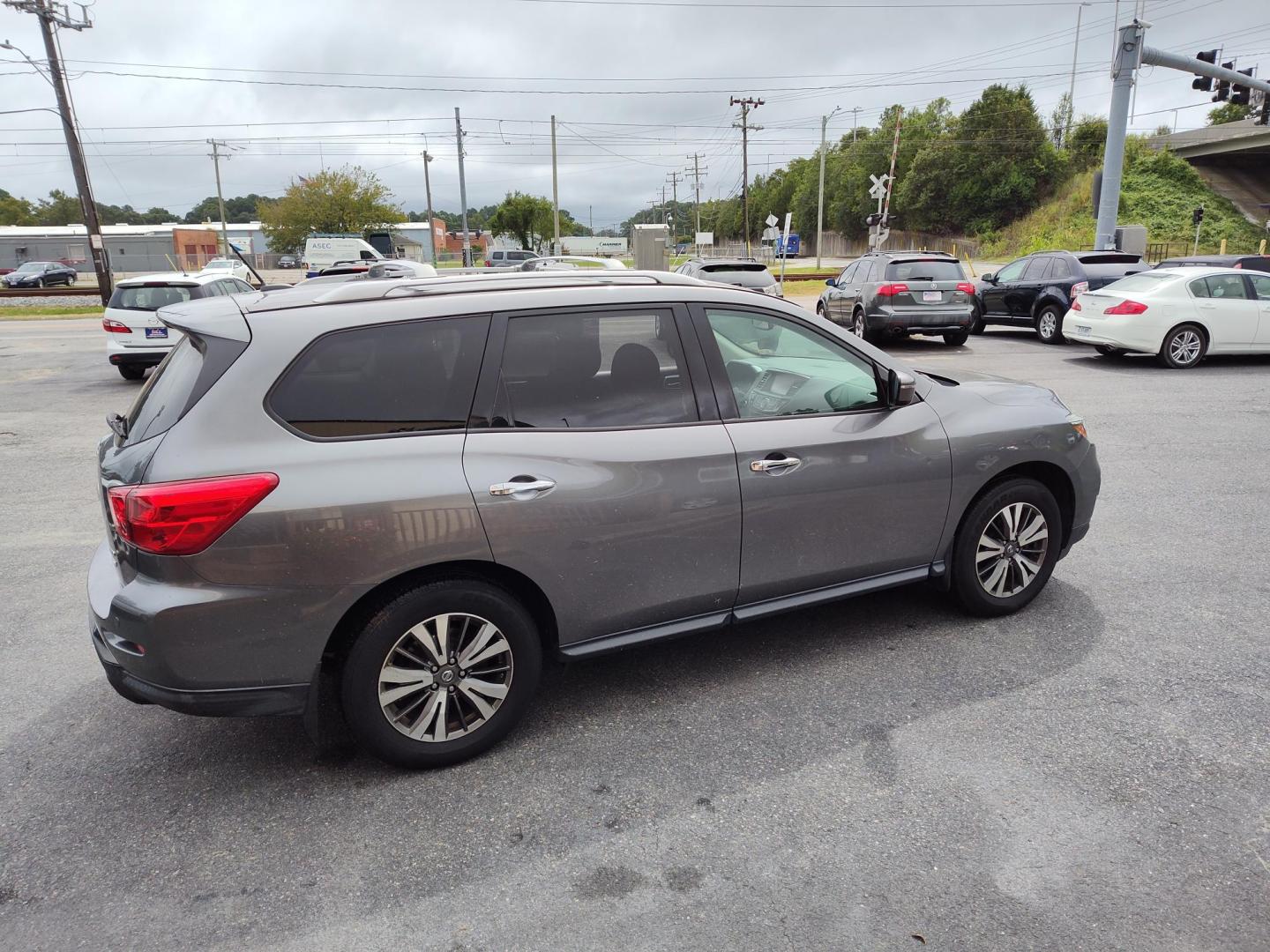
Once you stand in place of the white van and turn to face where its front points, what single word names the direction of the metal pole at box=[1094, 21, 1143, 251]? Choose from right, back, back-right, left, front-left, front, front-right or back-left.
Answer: front-right

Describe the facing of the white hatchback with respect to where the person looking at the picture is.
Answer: facing away from the viewer and to the right of the viewer

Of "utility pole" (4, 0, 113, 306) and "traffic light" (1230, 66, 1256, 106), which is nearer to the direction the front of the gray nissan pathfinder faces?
the traffic light

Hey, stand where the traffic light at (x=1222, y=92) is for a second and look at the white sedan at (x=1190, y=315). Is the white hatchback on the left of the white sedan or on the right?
right

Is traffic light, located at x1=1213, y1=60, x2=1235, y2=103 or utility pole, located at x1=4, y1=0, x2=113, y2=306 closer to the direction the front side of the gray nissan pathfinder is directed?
the traffic light

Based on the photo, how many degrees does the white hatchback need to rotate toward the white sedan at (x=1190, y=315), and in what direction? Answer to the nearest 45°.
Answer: approximately 90° to its right

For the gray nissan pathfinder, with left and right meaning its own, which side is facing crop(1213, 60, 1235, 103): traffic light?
front

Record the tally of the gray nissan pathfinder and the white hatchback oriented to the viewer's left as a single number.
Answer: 0

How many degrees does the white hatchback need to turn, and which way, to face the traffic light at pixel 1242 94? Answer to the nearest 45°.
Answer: approximately 45° to its right

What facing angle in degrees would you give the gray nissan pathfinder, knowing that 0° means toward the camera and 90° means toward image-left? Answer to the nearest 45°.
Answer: approximately 225°

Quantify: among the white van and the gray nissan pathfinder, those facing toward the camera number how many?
0

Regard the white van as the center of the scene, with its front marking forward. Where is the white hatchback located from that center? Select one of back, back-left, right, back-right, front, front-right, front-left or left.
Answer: right
